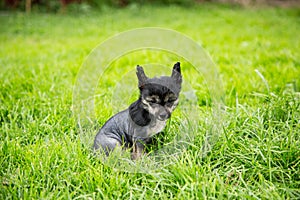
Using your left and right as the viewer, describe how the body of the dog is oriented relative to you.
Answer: facing the viewer and to the right of the viewer
